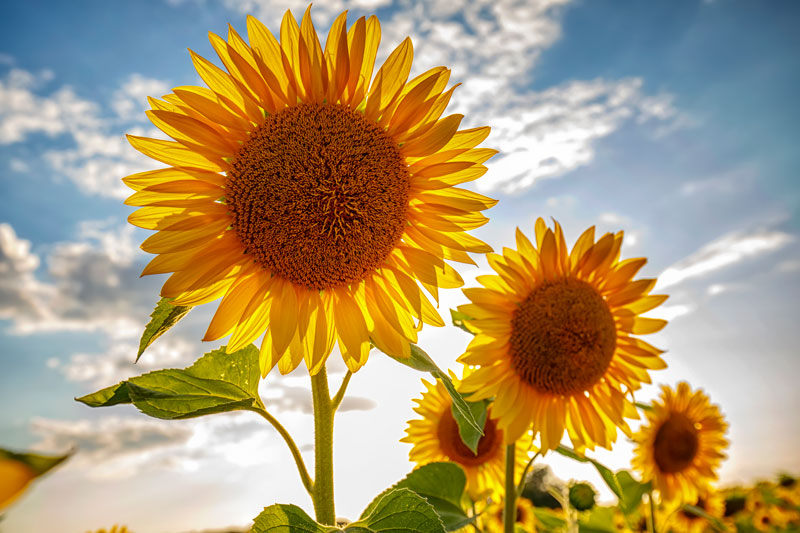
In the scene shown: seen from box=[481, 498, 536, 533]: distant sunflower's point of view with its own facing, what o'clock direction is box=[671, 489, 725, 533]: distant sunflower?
box=[671, 489, 725, 533]: distant sunflower is roughly at 8 o'clock from box=[481, 498, 536, 533]: distant sunflower.

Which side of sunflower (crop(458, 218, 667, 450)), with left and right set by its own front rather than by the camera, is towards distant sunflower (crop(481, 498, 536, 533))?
back

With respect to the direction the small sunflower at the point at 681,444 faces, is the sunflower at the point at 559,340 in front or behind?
in front

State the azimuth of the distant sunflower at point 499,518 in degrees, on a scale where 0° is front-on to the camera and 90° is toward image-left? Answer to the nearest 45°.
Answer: approximately 0°

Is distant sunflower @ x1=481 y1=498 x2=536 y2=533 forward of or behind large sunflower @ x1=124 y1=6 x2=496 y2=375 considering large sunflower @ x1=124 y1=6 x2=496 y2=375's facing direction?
behind

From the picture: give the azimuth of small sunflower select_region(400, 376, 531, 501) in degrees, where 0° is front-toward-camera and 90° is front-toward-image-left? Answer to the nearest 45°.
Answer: approximately 0°

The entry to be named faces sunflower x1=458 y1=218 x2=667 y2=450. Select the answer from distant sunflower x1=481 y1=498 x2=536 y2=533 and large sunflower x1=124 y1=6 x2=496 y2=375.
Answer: the distant sunflower

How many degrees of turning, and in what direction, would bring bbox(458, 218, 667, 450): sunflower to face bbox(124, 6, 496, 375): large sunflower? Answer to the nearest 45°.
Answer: approximately 45° to its right
